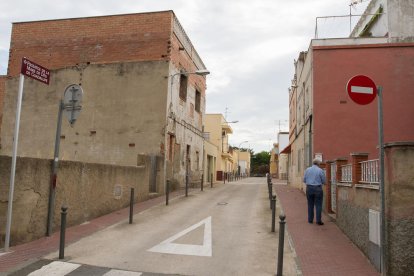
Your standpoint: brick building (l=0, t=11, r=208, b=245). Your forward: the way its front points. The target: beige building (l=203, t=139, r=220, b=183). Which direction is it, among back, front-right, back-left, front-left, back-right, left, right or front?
front-left

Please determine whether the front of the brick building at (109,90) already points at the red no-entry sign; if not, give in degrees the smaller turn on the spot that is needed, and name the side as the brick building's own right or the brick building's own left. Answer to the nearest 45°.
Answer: approximately 90° to the brick building's own right

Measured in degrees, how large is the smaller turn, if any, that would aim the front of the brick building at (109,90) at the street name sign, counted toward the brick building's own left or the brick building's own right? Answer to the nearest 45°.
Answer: approximately 90° to the brick building's own right

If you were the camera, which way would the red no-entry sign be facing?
facing the viewer

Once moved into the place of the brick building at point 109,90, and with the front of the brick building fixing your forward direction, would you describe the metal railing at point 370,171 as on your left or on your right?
on your right

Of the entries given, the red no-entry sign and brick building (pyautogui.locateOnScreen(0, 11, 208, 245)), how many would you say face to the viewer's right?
1

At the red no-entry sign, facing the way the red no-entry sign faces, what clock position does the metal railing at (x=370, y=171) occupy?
The metal railing is roughly at 6 o'clock from the red no-entry sign.

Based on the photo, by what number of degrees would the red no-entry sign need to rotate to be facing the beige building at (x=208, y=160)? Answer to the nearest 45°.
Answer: approximately 135° to its right

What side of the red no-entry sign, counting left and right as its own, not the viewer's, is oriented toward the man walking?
back

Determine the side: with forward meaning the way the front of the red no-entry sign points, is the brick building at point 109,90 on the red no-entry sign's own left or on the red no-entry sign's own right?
on the red no-entry sign's own right

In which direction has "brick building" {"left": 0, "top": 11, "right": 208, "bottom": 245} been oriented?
to the viewer's right
